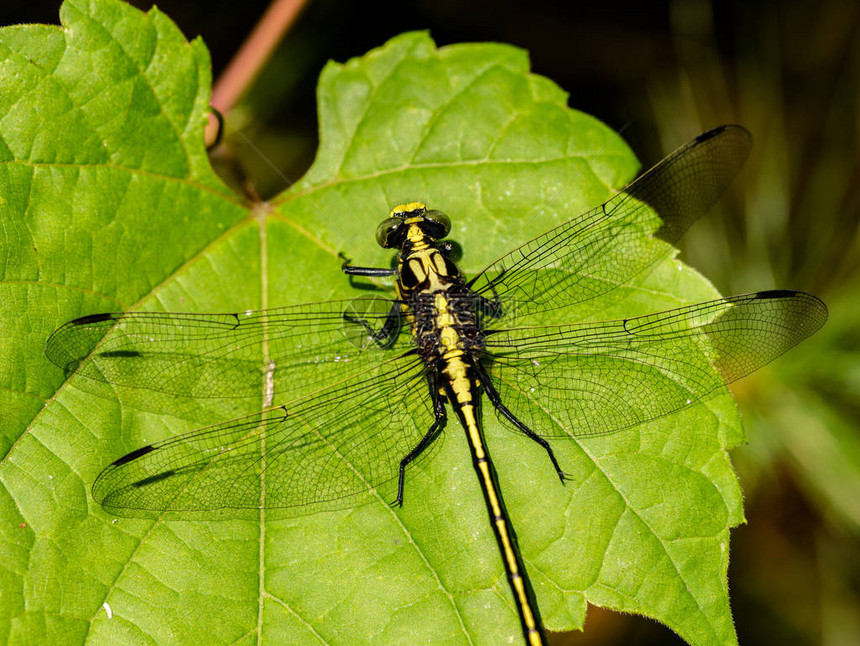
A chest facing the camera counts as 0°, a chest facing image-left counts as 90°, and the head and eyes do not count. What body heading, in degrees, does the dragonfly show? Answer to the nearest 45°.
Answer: approximately 180°
